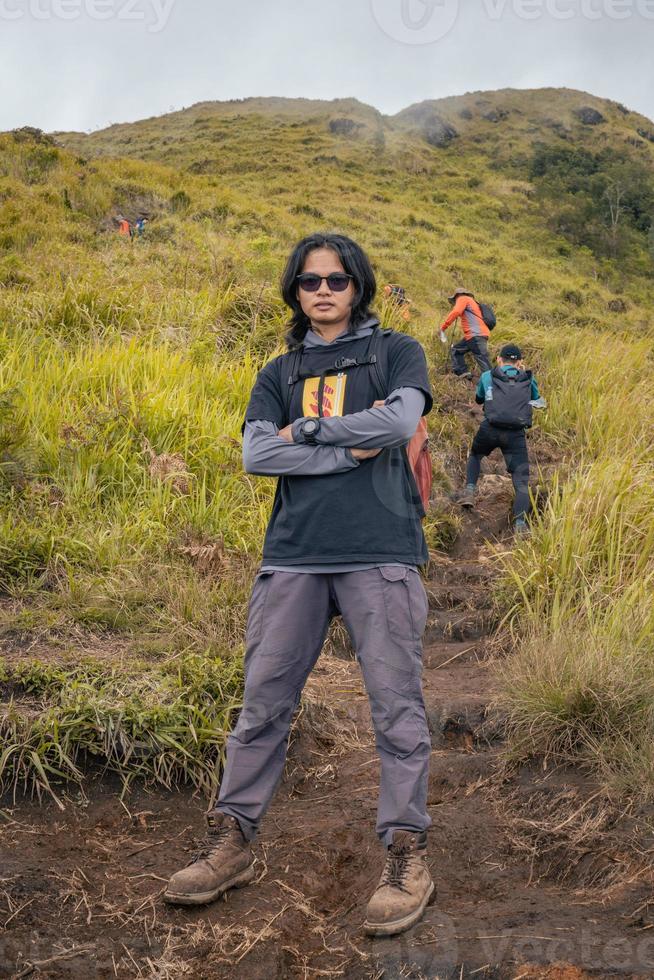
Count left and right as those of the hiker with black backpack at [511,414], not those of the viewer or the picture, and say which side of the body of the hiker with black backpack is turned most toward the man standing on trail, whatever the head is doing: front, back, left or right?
back

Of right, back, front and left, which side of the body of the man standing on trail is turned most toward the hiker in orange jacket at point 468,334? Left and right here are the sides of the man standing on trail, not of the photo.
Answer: back

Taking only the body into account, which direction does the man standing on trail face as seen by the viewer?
toward the camera

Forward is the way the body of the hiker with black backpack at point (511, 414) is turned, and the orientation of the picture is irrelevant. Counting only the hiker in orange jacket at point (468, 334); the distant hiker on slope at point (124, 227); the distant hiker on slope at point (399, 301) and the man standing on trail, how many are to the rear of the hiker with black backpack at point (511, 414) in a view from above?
1

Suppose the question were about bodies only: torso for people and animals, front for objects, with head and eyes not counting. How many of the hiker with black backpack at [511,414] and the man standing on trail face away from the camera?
1

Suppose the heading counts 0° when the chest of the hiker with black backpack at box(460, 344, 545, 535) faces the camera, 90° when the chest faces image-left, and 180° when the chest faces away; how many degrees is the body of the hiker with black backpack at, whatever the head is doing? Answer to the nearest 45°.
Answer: approximately 180°

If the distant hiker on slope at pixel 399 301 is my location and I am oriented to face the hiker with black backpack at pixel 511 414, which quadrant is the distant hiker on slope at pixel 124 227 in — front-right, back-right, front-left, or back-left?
back-right

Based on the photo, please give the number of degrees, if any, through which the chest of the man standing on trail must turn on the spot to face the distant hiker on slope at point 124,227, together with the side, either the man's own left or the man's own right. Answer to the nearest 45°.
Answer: approximately 180°

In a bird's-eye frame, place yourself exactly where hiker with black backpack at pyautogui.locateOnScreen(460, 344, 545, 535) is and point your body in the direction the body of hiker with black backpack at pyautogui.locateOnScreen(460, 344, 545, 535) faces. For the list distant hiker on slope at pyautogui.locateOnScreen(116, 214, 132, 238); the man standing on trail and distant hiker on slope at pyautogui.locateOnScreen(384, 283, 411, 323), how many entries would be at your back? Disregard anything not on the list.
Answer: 1

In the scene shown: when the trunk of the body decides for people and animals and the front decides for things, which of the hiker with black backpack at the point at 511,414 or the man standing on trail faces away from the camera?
the hiker with black backpack

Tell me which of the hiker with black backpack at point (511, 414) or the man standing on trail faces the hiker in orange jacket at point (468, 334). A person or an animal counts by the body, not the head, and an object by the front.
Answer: the hiker with black backpack

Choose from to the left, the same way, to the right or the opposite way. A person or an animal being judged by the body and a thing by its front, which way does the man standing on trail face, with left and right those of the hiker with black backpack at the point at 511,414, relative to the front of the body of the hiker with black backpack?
the opposite way
